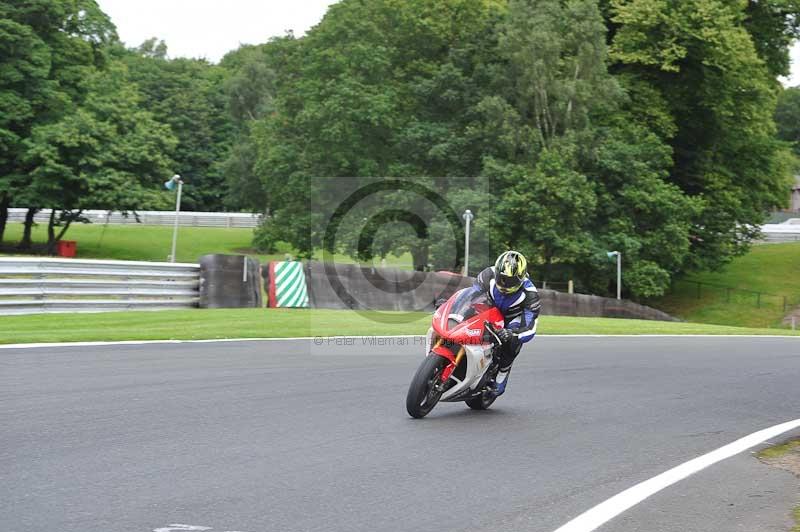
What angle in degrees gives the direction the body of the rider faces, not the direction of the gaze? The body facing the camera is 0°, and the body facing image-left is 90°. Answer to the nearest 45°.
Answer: approximately 45°

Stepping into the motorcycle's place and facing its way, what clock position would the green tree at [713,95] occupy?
The green tree is roughly at 5 o'clock from the motorcycle.

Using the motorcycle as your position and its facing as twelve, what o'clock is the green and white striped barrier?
The green and white striped barrier is roughly at 4 o'clock from the motorcycle.

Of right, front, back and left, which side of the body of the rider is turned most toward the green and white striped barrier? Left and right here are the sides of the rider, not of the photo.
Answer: right

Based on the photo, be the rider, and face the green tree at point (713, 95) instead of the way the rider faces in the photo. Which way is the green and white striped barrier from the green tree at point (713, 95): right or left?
left

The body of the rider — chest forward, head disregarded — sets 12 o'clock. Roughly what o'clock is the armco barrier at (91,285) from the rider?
The armco barrier is roughly at 3 o'clock from the rider.

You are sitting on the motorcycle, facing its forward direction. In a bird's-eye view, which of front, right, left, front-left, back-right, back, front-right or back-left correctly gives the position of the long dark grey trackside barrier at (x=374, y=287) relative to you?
back-right

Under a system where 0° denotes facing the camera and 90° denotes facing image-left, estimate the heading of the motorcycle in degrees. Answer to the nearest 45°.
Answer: approximately 45°

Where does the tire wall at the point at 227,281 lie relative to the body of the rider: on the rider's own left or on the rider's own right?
on the rider's own right
